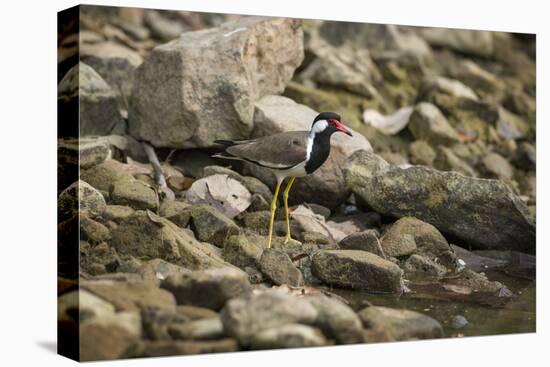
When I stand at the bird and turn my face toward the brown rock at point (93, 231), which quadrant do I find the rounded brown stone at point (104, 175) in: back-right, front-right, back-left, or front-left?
front-right

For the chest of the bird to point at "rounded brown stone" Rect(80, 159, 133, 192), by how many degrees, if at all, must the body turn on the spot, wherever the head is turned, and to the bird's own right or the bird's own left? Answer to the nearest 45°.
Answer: approximately 180°

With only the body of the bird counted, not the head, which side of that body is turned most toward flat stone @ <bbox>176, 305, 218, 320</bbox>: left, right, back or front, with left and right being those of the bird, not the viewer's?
right

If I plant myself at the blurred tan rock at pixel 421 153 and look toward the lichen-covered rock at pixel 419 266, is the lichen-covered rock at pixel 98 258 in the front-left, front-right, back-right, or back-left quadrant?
front-right

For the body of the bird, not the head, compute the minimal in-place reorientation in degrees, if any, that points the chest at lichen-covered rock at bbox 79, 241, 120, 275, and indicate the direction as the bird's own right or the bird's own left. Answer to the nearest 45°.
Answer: approximately 135° to the bird's own right

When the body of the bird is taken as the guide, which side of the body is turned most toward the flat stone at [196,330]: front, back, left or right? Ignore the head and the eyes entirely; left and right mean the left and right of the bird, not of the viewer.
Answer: right

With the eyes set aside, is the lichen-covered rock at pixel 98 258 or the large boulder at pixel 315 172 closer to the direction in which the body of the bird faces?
the large boulder

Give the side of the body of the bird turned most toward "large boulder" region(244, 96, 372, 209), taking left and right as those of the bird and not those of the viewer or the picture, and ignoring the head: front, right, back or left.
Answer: left

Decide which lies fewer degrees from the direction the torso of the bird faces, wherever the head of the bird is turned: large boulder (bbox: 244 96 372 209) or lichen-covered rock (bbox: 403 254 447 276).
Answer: the lichen-covered rock

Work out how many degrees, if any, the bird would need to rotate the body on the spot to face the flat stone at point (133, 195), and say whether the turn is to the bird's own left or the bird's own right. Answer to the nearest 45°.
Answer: approximately 180°

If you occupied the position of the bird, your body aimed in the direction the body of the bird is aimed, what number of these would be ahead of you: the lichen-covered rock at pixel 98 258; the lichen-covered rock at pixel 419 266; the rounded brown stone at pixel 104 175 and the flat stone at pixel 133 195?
1

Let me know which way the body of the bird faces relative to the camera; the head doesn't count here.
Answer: to the viewer's right

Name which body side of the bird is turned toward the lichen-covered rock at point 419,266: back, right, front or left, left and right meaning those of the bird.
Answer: front

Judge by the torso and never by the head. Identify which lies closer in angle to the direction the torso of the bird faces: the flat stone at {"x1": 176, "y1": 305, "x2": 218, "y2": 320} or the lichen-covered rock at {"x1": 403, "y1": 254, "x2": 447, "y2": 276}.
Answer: the lichen-covered rock

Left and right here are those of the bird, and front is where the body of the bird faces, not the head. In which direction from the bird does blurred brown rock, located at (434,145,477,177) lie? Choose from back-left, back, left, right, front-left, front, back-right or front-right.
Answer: front-left
